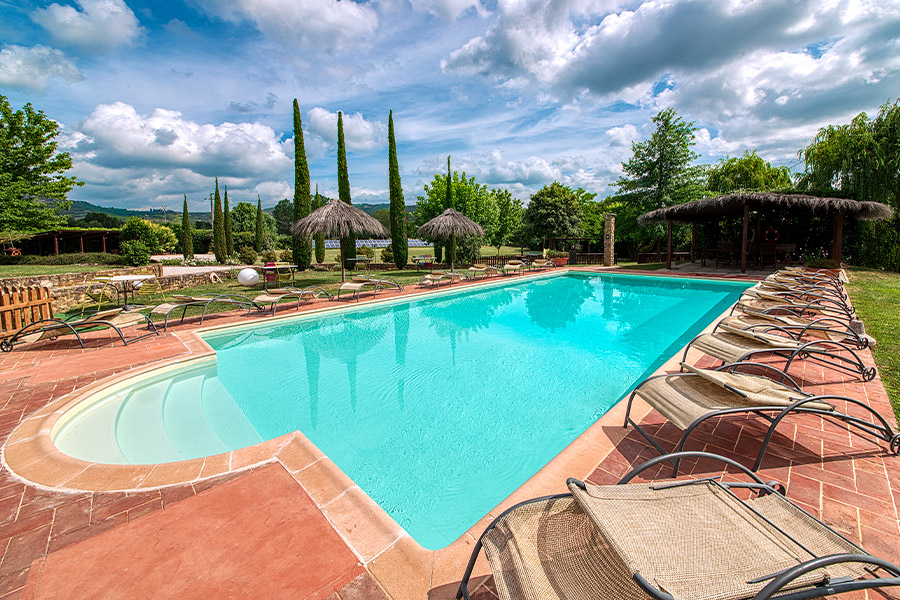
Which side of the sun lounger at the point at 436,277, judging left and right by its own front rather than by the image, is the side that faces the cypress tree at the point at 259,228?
right

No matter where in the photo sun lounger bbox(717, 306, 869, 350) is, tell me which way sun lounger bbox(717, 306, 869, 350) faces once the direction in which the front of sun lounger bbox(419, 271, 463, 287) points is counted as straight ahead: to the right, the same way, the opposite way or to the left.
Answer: to the right

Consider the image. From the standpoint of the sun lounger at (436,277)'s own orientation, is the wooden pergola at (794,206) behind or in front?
behind

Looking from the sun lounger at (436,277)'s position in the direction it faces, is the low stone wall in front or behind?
in front

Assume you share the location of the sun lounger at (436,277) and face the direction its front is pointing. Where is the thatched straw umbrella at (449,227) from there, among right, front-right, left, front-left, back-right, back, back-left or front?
back-right

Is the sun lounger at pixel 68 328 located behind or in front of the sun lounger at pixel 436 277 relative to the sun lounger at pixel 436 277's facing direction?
in front

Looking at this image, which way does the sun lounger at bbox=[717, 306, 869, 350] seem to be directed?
to the viewer's left

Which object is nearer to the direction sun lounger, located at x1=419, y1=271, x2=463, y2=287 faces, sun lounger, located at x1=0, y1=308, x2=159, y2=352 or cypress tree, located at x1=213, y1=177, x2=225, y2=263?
the sun lounger

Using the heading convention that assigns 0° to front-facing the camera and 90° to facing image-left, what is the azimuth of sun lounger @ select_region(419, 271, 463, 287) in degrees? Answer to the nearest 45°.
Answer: approximately 45°

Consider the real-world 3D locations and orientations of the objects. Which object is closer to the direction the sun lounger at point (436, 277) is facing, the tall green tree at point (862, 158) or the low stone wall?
the low stone wall
